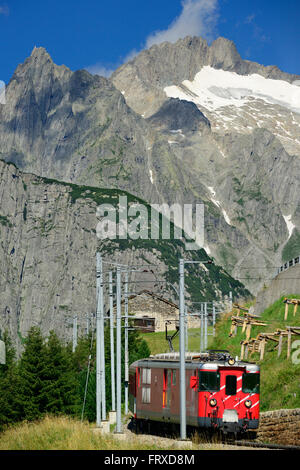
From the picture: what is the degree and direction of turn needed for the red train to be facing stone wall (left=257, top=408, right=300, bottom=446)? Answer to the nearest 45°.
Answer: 0° — it already faces it

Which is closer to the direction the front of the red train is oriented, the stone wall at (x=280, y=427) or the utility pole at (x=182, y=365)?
the stone wall

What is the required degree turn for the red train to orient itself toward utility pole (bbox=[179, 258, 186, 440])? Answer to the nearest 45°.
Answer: approximately 90° to its right

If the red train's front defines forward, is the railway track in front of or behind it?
in front

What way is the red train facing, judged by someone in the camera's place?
facing the viewer and to the right of the viewer
